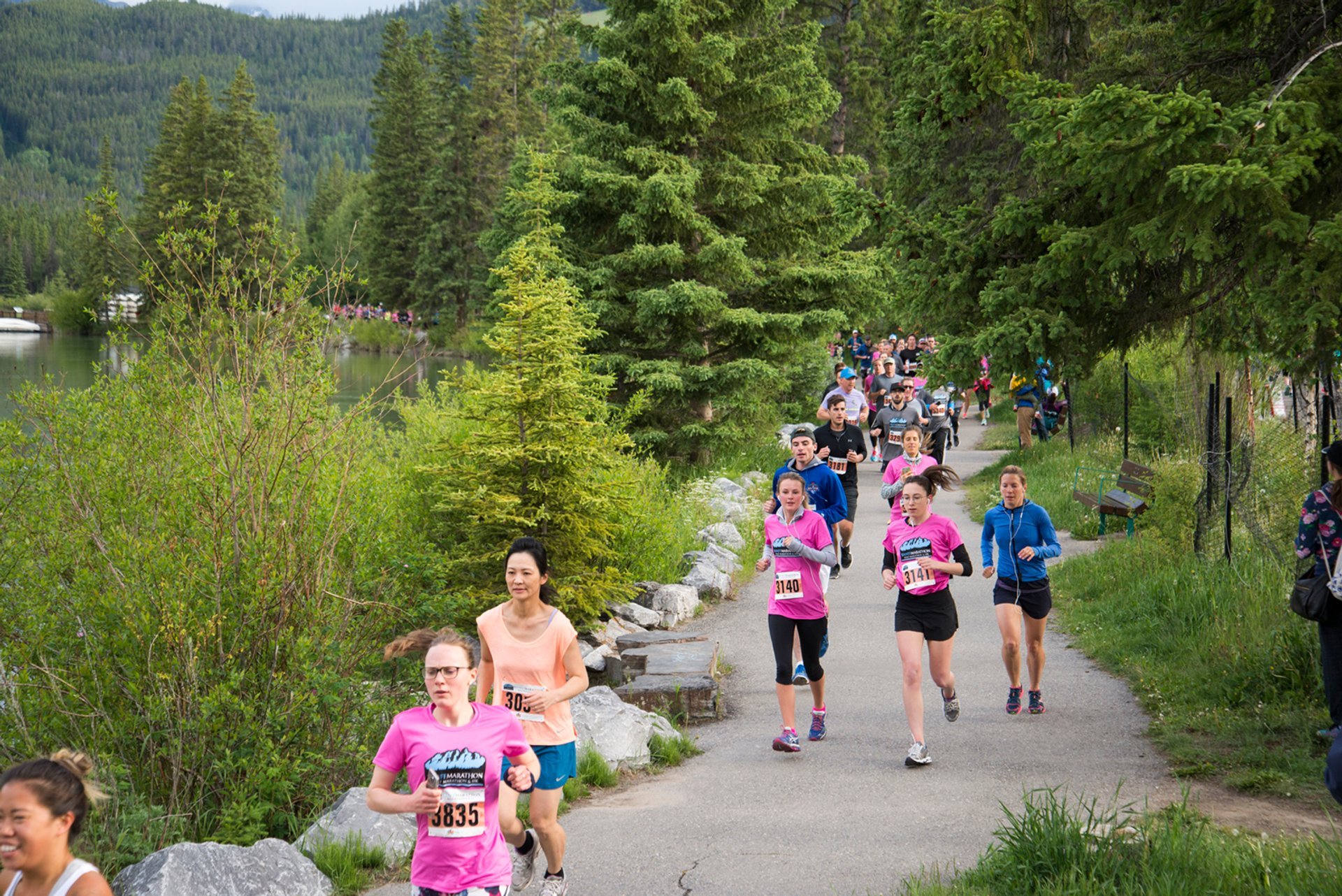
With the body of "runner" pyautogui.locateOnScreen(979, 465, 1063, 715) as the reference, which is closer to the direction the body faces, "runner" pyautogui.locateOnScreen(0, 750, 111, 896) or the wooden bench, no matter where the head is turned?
the runner

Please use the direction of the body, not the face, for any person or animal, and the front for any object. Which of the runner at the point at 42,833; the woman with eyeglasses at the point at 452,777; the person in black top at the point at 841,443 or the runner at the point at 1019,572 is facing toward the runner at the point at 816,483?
the person in black top

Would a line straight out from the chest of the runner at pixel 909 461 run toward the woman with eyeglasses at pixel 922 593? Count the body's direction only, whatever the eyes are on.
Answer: yes

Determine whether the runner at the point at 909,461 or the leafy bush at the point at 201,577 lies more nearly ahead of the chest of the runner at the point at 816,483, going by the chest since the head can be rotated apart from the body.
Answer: the leafy bush

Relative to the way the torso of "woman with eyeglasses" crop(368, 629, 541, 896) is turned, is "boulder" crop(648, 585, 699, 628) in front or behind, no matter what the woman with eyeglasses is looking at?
behind

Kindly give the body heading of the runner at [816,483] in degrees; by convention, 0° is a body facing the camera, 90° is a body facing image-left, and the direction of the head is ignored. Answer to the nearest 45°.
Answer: approximately 0°

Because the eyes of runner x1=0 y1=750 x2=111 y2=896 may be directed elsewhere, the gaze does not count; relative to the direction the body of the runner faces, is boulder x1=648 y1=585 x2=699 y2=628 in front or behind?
behind

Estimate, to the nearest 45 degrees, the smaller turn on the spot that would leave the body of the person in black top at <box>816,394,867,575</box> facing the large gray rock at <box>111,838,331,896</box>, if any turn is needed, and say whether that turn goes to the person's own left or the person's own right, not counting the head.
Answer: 0° — they already face it

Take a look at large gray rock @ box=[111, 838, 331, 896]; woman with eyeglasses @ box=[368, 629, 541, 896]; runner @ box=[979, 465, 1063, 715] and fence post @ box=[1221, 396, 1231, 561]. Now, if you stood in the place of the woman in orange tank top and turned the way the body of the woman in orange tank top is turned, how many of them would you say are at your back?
2
